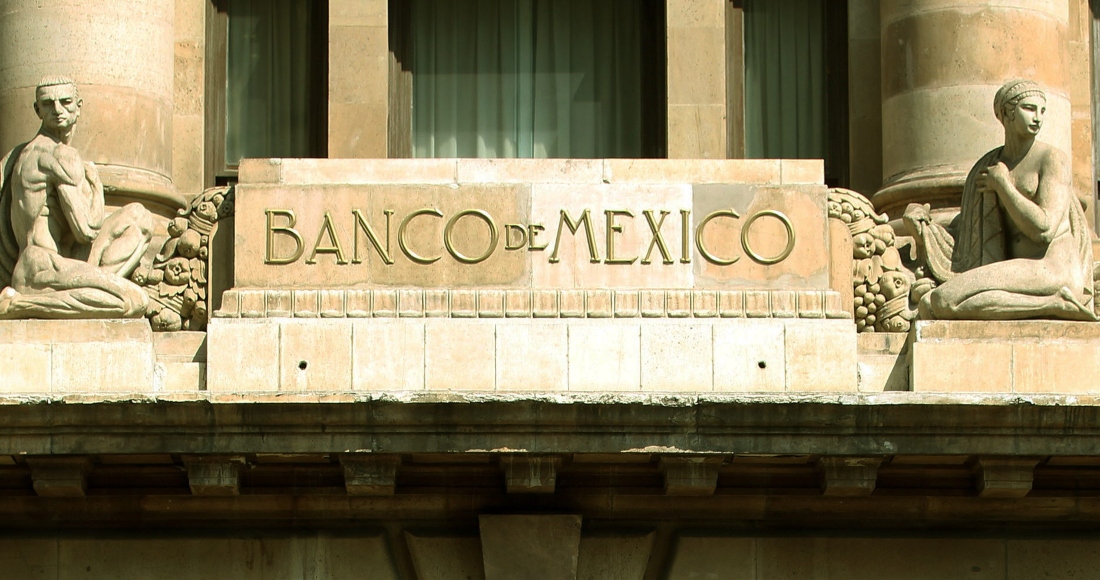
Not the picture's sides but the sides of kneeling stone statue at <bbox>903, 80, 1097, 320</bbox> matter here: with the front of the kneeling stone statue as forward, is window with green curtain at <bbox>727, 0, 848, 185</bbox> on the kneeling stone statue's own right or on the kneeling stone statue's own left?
on the kneeling stone statue's own right

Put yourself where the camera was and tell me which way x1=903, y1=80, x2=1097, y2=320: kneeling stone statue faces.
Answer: facing the viewer and to the left of the viewer

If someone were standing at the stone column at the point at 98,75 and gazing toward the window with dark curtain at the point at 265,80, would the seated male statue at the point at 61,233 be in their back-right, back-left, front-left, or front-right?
back-right

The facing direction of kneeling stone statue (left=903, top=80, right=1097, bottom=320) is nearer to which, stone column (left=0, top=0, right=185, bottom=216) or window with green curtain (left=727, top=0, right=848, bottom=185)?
the stone column

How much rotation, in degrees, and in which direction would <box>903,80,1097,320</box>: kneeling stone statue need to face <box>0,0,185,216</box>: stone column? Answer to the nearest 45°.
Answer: approximately 45° to its right

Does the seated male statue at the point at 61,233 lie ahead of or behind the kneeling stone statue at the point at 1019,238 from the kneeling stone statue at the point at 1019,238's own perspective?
ahead

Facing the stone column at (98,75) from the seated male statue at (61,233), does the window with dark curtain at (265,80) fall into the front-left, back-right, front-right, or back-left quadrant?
front-right

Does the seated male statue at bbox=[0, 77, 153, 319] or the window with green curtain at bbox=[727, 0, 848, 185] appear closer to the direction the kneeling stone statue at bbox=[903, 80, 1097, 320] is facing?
the seated male statue

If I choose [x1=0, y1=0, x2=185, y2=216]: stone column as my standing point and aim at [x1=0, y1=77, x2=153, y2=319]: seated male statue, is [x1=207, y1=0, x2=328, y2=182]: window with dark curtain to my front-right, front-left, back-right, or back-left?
back-left
